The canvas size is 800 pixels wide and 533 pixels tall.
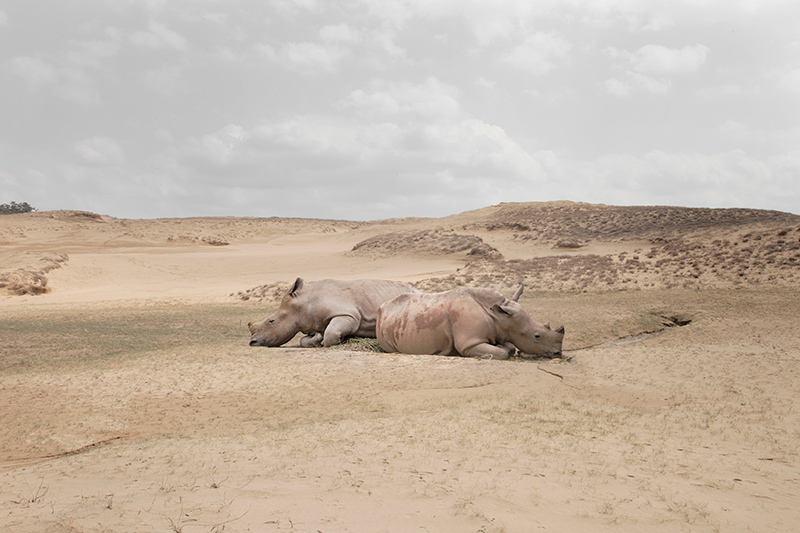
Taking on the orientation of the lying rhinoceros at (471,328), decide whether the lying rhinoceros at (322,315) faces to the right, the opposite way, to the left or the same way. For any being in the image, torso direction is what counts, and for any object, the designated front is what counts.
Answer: the opposite way

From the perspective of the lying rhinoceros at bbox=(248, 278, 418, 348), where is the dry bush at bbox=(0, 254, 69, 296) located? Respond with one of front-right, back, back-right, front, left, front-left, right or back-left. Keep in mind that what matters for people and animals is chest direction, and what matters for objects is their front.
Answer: front-right

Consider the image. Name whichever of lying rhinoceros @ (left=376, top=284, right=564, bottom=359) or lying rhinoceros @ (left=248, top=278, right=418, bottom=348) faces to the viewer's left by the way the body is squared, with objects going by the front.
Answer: lying rhinoceros @ (left=248, top=278, right=418, bottom=348)

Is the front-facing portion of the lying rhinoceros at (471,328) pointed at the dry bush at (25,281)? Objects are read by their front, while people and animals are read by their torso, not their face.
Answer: no

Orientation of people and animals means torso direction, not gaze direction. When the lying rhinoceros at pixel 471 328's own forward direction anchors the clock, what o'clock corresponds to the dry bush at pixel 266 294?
The dry bush is roughly at 8 o'clock from the lying rhinoceros.

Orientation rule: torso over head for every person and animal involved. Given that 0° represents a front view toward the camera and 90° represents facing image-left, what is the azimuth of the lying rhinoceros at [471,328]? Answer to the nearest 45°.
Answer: approximately 270°

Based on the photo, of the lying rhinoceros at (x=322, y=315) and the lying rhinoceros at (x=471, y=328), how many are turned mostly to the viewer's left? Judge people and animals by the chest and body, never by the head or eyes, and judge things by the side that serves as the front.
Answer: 1

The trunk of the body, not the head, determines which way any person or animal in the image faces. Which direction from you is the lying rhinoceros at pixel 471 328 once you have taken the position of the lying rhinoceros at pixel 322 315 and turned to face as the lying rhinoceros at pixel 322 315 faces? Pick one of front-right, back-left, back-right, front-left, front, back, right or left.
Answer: back-left

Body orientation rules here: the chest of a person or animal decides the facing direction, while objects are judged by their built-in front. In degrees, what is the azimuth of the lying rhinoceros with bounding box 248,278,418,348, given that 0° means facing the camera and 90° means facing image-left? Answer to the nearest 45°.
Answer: approximately 90°

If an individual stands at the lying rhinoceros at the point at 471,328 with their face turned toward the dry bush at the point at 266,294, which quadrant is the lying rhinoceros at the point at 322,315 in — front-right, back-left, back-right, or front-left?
front-left

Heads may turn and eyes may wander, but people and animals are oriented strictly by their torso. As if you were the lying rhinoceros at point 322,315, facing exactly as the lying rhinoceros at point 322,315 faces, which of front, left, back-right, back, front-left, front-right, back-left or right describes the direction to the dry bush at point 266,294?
right

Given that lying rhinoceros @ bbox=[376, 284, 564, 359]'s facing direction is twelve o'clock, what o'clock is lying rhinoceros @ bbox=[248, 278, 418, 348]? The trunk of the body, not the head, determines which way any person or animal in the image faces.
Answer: lying rhinoceros @ bbox=[248, 278, 418, 348] is roughly at 7 o'clock from lying rhinoceros @ bbox=[376, 284, 564, 359].
